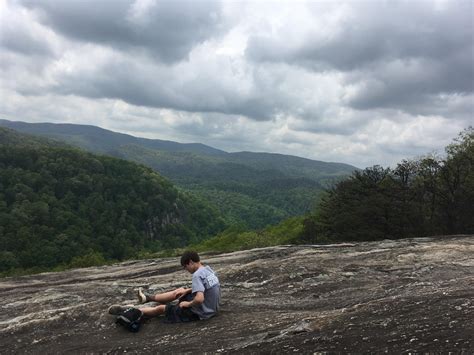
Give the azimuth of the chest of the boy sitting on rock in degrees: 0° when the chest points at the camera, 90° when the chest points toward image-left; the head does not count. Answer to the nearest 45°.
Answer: approximately 90°
